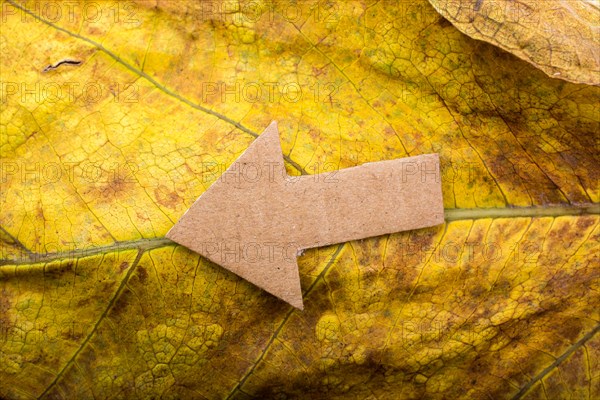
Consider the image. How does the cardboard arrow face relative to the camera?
to the viewer's left
